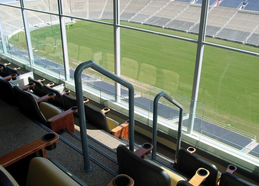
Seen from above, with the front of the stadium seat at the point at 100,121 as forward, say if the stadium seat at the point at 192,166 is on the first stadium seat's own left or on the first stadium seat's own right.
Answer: on the first stadium seat's own right

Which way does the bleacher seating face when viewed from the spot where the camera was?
facing the viewer and to the left of the viewer

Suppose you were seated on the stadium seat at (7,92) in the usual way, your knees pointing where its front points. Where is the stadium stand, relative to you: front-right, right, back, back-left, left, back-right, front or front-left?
front-right

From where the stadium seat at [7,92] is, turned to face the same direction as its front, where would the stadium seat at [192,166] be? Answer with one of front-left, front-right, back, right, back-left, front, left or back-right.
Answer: right

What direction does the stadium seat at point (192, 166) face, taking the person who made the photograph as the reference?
facing away from the viewer and to the right of the viewer

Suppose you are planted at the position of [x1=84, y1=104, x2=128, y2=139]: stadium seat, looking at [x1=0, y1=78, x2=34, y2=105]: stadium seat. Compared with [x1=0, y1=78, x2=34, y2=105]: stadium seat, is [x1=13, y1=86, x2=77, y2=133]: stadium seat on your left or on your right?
left

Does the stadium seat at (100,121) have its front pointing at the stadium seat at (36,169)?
no

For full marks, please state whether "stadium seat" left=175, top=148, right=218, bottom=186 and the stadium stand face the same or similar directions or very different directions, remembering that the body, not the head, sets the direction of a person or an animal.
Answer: very different directions

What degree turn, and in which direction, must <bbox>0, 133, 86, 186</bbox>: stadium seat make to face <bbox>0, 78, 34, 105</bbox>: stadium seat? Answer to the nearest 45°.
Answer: approximately 45° to its left

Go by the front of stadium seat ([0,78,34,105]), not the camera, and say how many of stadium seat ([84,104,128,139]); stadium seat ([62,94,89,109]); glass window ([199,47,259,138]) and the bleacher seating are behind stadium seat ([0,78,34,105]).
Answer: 0

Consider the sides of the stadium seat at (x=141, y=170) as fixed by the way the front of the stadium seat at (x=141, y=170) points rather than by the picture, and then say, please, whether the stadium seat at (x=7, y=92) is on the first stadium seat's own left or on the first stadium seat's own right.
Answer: on the first stadium seat's own left

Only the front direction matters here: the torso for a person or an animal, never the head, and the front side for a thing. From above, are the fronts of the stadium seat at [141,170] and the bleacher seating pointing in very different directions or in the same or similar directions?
very different directions

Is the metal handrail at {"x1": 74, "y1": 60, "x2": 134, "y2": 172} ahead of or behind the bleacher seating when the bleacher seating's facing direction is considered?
ahead

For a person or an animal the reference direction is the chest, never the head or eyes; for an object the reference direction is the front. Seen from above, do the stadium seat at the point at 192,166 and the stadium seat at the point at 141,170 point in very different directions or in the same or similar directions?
same or similar directions

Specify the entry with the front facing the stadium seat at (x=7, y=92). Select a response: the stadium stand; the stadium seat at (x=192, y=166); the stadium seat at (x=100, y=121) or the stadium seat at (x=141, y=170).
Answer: the stadium stand

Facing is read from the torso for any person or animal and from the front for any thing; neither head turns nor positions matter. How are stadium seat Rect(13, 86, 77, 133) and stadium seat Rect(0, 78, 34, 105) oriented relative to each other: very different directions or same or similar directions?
same or similar directions

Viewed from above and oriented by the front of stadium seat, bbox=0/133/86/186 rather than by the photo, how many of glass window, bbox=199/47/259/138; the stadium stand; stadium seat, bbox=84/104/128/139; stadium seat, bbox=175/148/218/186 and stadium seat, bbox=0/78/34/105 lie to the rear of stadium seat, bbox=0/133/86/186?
0

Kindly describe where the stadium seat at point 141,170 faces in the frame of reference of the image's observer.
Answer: facing away from the viewer and to the right of the viewer

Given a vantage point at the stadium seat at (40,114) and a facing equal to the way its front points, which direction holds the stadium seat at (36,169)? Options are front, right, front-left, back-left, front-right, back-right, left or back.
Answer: back-right
